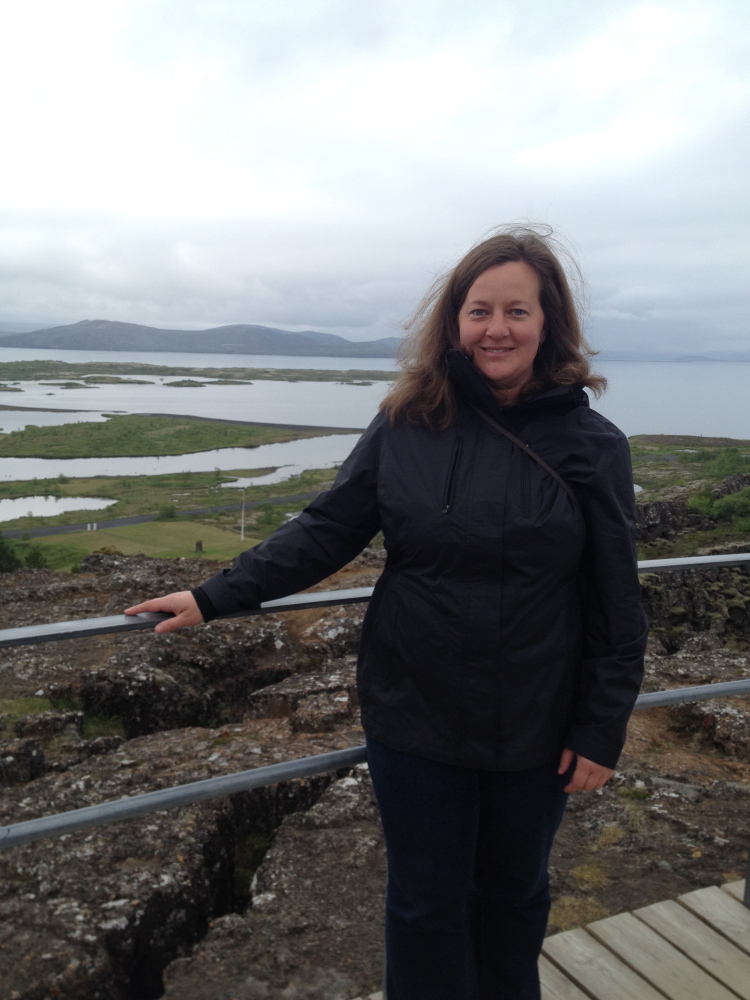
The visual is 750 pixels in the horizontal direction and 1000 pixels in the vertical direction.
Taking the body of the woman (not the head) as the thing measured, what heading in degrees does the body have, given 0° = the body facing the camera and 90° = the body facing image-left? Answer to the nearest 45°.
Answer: approximately 0°
